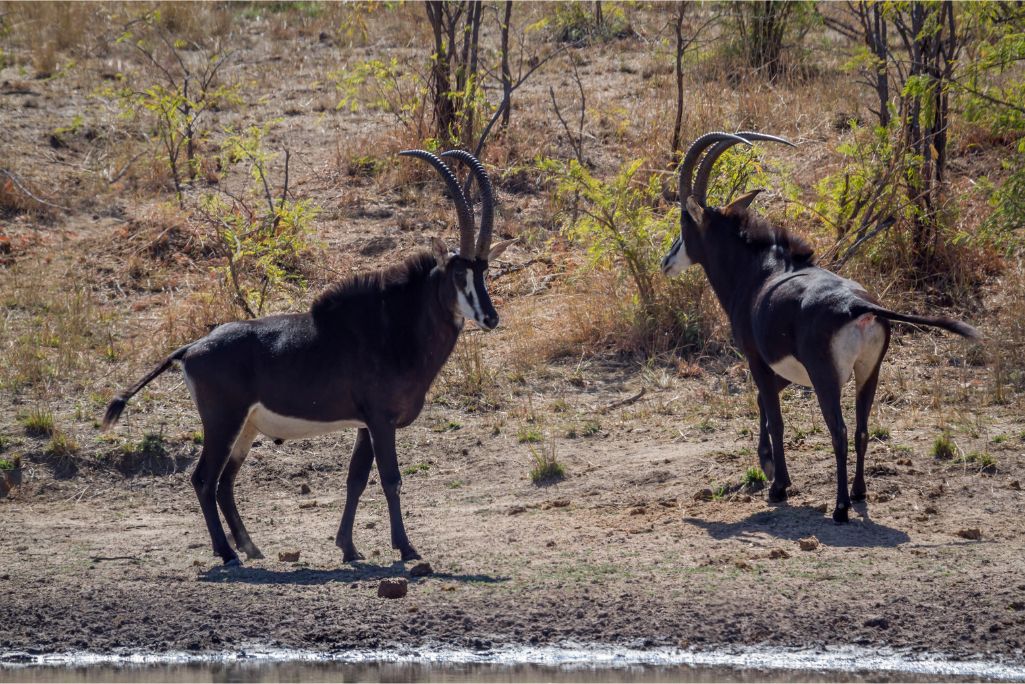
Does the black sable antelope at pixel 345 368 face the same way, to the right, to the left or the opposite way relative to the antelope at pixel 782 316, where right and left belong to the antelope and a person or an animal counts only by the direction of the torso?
to the right

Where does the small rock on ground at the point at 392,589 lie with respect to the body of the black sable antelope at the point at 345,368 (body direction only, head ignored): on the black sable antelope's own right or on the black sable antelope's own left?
on the black sable antelope's own right

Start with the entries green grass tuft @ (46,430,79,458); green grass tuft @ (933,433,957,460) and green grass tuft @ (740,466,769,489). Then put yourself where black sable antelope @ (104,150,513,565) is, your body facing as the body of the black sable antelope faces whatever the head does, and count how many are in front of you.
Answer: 2

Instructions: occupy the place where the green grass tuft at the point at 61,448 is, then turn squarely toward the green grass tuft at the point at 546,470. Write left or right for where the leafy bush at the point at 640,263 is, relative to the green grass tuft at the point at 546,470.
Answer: left

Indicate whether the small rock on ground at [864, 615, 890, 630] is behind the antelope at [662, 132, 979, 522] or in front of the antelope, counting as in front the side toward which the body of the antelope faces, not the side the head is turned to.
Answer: behind

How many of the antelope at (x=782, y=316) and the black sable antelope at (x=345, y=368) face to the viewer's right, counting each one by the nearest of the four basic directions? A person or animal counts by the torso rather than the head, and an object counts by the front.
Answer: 1

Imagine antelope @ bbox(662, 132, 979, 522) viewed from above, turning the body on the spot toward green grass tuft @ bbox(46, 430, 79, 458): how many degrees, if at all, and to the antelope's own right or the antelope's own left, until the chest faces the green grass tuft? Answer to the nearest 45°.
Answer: approximately 45° to the antelope's own left

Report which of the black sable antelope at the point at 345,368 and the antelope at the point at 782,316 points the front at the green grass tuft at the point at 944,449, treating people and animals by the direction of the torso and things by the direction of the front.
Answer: the black sable antelope

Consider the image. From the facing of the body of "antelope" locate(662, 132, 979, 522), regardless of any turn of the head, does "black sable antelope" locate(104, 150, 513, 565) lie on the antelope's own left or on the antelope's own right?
on the antelope's own left

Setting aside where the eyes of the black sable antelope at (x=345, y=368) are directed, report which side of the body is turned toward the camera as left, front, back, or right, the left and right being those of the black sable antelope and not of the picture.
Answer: right

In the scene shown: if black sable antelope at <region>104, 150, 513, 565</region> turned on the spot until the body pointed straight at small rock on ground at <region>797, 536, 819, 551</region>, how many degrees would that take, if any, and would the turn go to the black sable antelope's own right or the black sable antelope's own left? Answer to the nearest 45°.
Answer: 0° — it already faces it

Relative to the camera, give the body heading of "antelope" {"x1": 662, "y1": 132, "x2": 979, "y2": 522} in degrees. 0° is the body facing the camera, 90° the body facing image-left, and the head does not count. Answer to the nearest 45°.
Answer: approximately 135°
